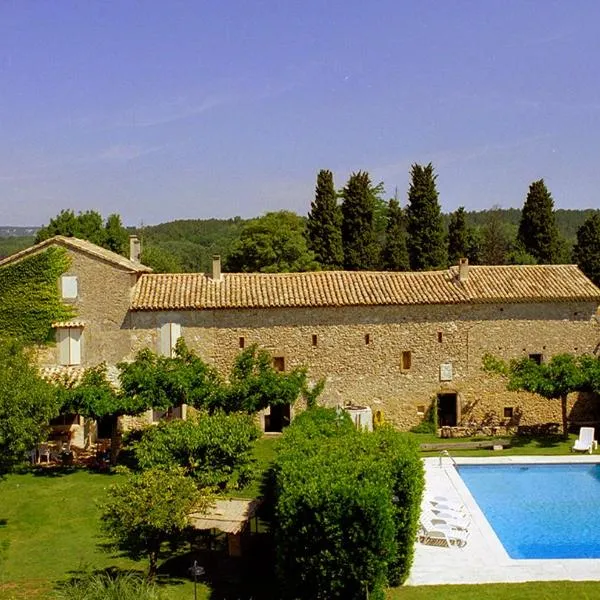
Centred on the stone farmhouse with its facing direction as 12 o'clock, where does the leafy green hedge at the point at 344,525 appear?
The leafy green hedge is roughly at 12 o'clock from the stone farmhouse.

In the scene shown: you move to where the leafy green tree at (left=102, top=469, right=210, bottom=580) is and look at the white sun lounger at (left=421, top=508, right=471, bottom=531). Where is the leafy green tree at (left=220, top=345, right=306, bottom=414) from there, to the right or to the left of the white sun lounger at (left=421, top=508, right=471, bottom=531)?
left

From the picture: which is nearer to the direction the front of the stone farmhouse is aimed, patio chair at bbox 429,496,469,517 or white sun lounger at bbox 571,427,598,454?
the patio chair

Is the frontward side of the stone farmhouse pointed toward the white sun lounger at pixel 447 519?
yes

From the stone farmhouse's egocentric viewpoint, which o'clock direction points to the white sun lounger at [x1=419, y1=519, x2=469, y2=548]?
The white sun lounger is roughly at 12 o'clock from the stone farmhouse.

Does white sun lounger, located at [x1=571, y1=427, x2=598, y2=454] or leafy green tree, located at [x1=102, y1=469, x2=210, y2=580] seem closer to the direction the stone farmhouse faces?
the leafy green tree

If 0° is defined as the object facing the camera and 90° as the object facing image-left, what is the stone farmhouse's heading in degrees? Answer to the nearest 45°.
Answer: approximately 0°

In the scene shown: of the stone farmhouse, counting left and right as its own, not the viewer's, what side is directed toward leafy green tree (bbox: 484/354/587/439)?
left

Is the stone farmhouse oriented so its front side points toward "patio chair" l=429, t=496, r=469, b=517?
yes

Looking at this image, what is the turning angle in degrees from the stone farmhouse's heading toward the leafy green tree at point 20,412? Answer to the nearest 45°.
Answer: approximately 45° to its right

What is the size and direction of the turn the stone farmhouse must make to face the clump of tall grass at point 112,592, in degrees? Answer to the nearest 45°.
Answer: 0° — it already faces it
